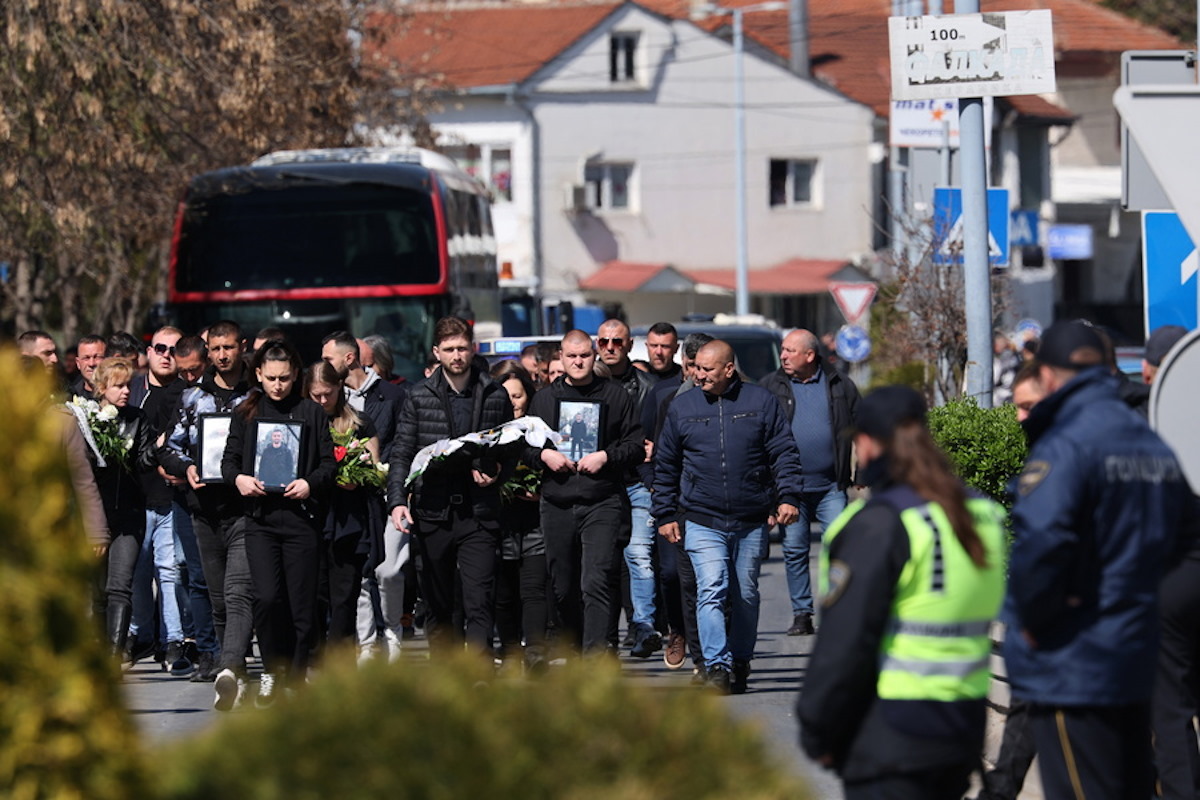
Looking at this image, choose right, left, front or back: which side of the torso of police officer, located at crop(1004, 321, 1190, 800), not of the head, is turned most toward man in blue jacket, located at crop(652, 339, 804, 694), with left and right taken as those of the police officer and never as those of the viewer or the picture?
front

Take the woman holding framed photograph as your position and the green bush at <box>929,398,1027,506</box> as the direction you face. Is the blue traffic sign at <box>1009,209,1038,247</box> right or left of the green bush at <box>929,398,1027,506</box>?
left

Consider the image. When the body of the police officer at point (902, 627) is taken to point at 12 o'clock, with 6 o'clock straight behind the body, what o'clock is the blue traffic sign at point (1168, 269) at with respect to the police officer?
The blue traffic sign is roughly at 2 o'clock from the police officer.

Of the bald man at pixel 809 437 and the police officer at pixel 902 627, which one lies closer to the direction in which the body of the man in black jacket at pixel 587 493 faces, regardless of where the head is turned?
the police officer

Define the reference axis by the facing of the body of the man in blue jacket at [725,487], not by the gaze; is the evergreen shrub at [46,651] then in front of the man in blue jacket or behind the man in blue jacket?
in front

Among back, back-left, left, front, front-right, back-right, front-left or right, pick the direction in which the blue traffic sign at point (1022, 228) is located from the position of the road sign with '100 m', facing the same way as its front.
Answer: back

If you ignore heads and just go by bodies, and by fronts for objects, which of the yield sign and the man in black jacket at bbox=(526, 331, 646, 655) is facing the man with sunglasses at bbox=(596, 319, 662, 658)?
the yield sign

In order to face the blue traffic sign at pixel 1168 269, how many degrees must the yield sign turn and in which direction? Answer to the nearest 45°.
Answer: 0° — it already faces it

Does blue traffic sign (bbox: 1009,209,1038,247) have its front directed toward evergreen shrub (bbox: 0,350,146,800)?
yes

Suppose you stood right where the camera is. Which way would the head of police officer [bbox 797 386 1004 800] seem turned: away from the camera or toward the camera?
away from the camera
